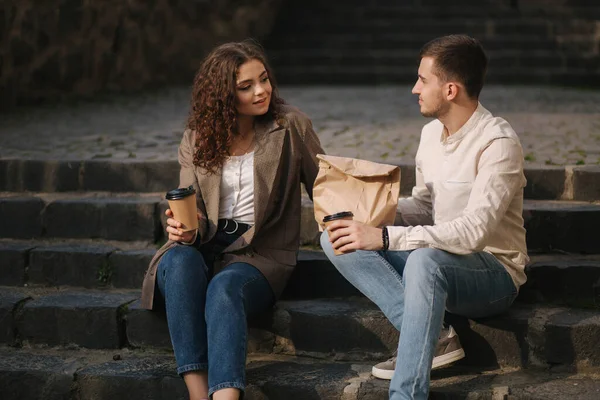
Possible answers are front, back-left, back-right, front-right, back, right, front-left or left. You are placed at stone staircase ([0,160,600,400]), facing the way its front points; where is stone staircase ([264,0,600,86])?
back

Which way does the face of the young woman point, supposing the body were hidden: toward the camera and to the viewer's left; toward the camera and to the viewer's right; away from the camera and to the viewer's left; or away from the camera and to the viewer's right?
toward the camera and to the viewer's right

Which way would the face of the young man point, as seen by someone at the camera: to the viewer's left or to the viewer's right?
to the viewer's left

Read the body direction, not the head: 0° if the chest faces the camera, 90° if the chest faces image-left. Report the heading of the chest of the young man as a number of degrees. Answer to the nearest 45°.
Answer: approximately 45°

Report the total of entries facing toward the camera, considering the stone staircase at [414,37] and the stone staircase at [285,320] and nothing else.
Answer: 2

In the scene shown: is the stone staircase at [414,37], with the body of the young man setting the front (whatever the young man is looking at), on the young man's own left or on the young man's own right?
on the young man's own right

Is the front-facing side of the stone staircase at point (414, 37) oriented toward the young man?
yes

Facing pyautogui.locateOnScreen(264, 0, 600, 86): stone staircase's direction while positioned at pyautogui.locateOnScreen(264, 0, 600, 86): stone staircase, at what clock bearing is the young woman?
The young woman is roughly at 12 o'clock from the stone staircase.

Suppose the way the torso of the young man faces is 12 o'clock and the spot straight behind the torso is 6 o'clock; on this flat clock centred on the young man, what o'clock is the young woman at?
The young woman is roughly at 2 o'clock from the young man.

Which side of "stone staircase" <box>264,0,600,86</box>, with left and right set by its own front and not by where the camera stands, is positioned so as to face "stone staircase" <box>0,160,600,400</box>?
front
